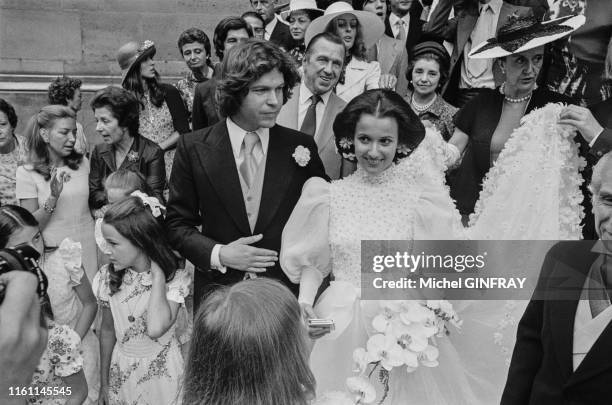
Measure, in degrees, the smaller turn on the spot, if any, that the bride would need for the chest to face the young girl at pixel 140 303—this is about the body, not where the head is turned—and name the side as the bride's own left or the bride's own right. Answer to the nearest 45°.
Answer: approximately 90° to the bride's own right

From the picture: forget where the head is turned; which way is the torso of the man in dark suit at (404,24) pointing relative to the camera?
toward the camera

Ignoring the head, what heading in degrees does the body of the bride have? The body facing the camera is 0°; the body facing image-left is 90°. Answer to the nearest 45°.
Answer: approximately 0°

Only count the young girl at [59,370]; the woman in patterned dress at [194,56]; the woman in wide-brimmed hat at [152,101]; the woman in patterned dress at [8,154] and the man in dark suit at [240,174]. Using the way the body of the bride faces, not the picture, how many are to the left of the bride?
0

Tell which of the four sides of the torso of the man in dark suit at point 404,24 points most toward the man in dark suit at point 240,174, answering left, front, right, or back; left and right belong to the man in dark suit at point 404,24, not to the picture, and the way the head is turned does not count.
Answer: front

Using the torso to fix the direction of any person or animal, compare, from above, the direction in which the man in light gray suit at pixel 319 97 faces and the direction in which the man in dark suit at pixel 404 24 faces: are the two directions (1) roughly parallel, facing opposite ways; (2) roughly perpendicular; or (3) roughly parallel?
roughly parallel

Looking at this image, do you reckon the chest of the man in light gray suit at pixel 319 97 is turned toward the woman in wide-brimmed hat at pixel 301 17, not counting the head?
no

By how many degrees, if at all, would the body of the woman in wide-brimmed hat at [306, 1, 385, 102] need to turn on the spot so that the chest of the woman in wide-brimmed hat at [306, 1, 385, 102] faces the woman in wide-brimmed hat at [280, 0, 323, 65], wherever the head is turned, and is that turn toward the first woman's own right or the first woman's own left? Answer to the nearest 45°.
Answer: approximately 135° to the first woman's own right

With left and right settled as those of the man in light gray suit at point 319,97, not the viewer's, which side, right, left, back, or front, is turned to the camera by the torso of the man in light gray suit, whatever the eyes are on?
front

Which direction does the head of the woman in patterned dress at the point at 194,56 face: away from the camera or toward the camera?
toward the camera

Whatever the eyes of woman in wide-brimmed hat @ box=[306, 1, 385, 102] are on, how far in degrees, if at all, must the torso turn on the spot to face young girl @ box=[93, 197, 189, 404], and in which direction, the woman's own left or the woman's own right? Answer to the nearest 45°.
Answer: approximately 45° to the woman's own right

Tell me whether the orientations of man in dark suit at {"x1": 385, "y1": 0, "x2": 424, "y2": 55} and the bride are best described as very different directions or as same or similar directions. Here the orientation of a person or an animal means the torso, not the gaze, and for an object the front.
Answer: same or similar directions

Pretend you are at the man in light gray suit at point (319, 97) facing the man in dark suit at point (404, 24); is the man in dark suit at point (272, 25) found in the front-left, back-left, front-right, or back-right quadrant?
front-left

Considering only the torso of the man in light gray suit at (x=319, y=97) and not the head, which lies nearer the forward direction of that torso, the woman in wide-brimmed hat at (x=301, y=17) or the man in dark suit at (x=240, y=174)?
the man in dark suit

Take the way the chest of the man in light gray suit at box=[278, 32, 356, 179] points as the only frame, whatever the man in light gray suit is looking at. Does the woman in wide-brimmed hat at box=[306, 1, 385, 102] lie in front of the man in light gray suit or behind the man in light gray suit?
behind

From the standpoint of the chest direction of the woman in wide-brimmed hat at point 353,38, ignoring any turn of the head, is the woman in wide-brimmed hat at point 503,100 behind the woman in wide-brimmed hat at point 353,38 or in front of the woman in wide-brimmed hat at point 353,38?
in front

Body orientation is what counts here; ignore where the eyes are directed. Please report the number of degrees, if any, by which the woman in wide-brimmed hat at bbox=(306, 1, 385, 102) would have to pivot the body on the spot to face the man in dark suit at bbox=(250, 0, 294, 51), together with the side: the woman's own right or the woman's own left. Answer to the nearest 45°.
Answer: approximately 135° to the woman's own right
